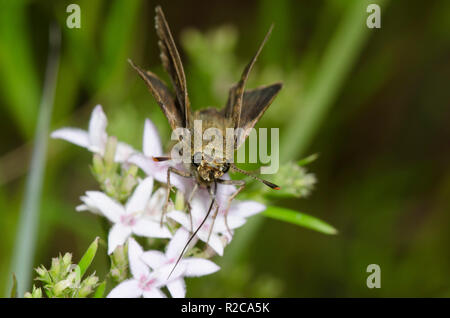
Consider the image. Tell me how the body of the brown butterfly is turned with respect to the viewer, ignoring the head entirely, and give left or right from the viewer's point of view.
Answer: facing the viewer
